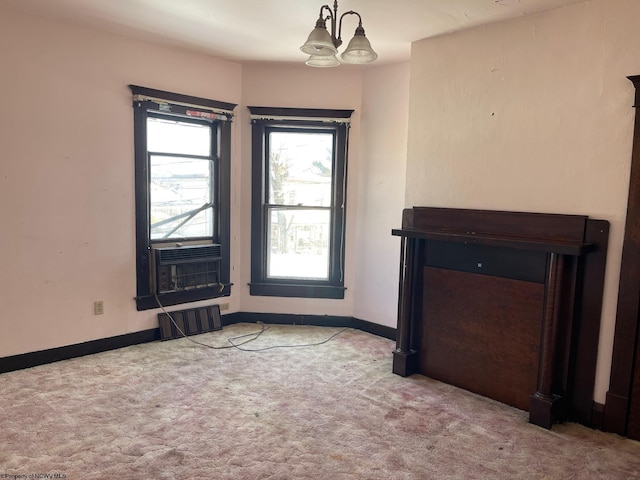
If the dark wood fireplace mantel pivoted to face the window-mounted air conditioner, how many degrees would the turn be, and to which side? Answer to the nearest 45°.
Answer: approximately 45° to its right

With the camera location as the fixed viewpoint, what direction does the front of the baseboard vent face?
facing the viewer and to the right of the viewer

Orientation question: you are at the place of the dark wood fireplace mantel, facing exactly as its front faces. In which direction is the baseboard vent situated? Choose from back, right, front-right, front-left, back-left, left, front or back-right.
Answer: front-right

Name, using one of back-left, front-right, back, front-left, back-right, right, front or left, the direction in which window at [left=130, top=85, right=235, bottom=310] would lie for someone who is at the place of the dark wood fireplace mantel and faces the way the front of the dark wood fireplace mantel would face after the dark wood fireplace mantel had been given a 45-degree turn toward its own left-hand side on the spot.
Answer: right

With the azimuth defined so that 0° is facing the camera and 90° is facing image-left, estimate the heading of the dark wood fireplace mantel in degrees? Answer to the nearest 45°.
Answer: approximately 45°

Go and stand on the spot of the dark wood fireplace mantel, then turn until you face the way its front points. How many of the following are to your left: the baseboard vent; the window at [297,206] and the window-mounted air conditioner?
0

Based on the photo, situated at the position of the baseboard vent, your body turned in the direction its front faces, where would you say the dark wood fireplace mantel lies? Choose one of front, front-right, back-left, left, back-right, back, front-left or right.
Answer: front

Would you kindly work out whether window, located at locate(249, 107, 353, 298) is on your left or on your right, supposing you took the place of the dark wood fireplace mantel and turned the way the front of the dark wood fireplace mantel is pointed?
on your right

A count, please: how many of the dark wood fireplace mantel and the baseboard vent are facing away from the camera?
0
